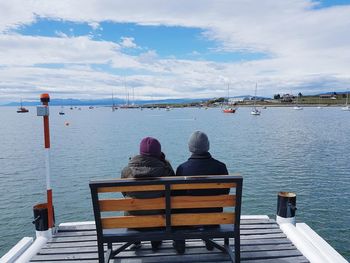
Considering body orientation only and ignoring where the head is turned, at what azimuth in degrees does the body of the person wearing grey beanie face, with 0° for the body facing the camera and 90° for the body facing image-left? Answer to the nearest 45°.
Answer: approximately 180°

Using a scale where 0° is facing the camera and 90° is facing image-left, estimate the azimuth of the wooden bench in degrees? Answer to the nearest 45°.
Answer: approximately 180°

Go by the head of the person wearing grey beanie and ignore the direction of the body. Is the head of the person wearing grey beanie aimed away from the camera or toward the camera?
away from the camera
